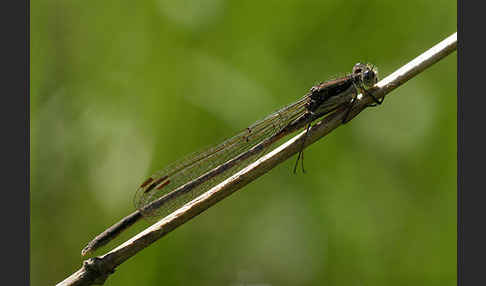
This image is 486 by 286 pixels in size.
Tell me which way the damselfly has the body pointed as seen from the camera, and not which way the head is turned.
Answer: to the viewer's right
